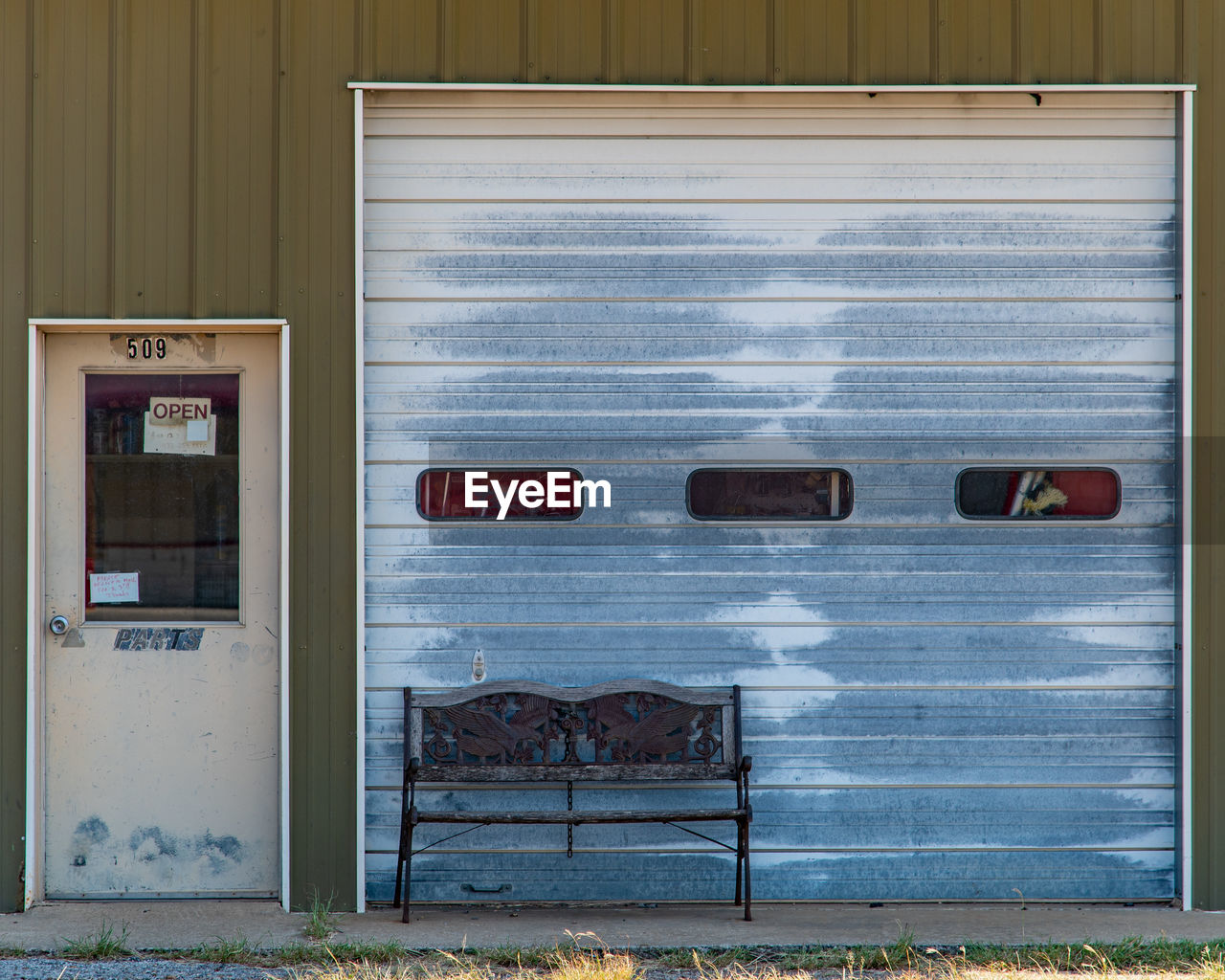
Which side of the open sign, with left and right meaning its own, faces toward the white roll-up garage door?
left

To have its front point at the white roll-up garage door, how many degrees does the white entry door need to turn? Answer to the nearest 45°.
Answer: approximately 90° to its left

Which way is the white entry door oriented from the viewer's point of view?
toward the camera

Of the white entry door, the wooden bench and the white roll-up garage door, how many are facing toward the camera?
3

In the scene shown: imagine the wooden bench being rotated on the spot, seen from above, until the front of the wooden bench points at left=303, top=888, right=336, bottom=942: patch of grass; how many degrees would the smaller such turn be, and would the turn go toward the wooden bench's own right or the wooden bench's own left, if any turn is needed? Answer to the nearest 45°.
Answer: approximately 90° to the wooden bench's own right

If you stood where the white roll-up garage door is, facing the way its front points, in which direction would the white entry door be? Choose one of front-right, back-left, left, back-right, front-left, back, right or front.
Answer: right

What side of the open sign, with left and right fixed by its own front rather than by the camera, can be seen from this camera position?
front

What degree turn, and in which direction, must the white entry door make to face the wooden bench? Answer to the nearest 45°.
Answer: approximately 45° to its left

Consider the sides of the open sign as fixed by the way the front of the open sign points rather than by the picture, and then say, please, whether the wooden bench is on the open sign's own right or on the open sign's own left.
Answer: on the open sign's own left

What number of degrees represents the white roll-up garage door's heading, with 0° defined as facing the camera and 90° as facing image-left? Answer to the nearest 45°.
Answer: approximately 0°

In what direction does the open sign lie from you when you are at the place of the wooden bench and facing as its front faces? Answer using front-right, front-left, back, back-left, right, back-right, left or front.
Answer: right

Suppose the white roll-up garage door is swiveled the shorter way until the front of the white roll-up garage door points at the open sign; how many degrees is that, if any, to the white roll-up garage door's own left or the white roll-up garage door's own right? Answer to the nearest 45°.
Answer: approximately 90° to the white roll-up garage door's own right

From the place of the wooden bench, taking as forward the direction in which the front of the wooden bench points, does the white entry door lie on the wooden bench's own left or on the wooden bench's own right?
on the wooden bench's own right
